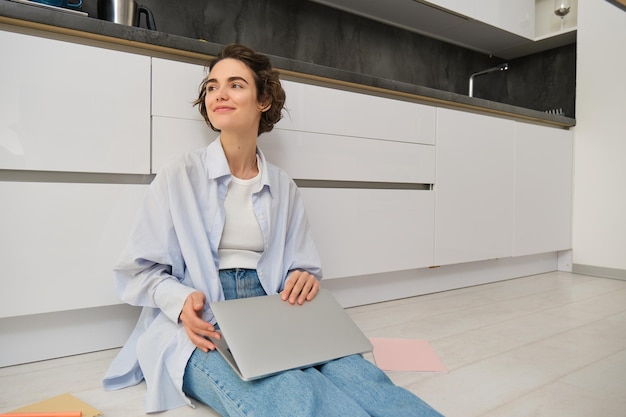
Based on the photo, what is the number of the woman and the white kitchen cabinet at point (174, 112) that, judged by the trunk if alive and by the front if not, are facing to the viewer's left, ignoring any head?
0

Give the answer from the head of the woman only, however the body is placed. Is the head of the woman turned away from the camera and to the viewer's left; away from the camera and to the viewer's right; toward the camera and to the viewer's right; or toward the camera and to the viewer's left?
toward the camera and to the viewer's left

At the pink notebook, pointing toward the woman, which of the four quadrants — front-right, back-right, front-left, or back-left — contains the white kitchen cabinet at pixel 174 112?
front-right

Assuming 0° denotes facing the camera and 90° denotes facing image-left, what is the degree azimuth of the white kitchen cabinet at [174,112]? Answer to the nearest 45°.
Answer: approximately 315°

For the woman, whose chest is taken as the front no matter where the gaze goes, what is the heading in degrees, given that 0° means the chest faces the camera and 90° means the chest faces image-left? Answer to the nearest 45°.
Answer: approximately 315°
